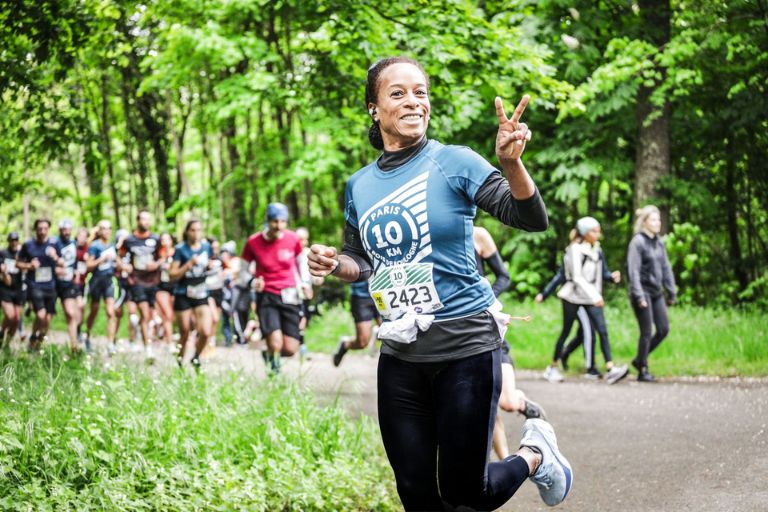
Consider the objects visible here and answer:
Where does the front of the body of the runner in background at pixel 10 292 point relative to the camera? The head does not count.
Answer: toward the camera

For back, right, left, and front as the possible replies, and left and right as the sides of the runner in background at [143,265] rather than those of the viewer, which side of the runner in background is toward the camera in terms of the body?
front

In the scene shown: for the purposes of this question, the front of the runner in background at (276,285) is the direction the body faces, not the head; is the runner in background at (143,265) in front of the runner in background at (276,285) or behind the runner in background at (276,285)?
behind

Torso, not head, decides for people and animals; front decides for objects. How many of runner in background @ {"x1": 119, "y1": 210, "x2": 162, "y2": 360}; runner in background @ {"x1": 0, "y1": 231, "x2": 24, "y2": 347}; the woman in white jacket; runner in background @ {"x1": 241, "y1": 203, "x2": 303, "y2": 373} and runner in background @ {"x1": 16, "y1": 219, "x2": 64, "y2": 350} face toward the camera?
4

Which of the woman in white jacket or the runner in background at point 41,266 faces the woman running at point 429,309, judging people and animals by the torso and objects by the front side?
the runner in background

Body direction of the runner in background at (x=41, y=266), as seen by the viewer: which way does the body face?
toward the camera

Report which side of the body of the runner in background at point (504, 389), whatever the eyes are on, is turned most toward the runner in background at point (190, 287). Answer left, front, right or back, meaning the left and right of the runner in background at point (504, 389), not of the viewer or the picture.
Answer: right

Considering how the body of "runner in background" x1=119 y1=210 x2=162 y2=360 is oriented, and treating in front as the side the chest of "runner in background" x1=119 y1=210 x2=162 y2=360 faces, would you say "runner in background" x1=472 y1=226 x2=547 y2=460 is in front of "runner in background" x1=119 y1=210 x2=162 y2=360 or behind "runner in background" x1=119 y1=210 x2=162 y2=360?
in front

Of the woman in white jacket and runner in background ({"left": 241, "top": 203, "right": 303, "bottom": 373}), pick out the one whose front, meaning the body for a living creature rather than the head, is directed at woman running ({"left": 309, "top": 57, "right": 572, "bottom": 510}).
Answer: the runner in background
